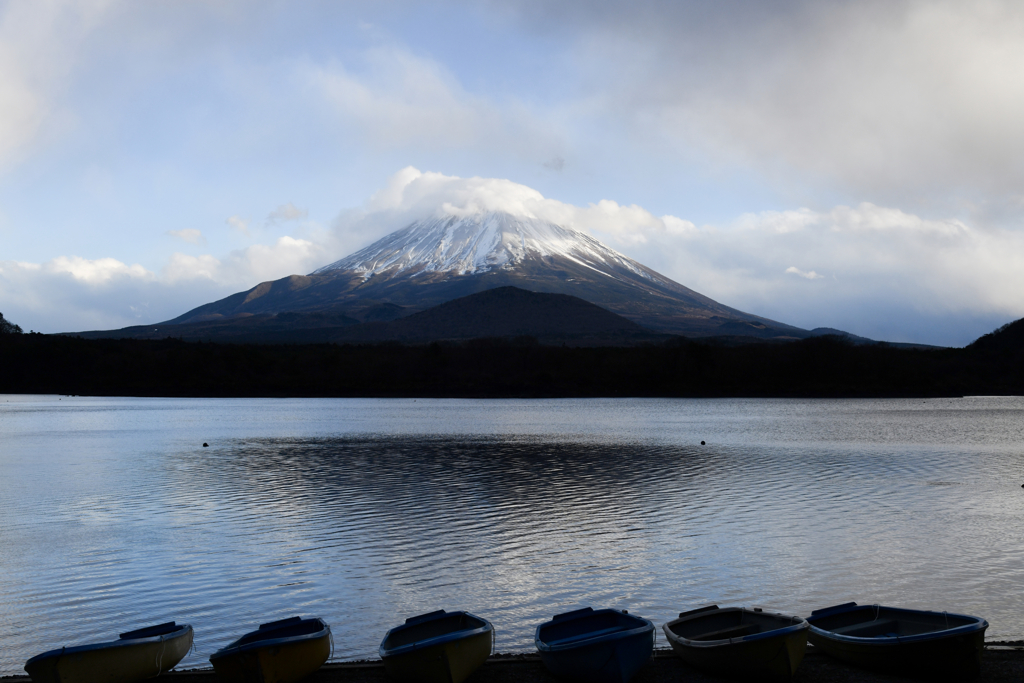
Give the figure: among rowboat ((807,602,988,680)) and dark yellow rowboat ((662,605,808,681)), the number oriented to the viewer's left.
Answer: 0

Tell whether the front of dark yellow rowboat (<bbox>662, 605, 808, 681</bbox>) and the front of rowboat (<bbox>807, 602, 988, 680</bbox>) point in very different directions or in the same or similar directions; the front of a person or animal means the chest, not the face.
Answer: same or similar directions
